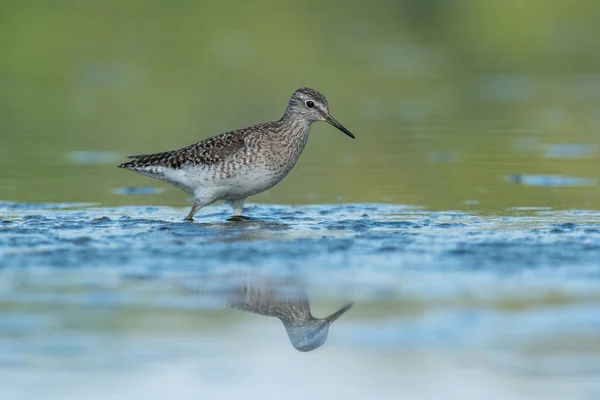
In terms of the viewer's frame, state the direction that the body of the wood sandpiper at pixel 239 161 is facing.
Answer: to the viewer's right
